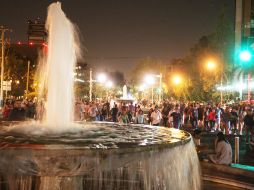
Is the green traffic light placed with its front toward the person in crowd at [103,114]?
no

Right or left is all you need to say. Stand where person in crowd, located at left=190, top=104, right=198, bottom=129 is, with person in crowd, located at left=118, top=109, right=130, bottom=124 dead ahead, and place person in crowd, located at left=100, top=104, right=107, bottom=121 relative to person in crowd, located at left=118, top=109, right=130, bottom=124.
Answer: right

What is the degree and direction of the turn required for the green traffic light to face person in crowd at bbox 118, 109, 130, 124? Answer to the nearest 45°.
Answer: approximately 135° to its right

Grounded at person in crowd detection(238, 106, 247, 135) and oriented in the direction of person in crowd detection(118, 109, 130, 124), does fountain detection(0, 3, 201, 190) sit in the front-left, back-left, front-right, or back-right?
front-left

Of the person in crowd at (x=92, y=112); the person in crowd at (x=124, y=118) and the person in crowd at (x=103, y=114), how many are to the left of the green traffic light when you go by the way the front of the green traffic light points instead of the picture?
0

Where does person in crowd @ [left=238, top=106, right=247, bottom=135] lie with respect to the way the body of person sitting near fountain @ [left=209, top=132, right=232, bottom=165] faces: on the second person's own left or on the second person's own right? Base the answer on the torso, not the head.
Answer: on the second person's own right

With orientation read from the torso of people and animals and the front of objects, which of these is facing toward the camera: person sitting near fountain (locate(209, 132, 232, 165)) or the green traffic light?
the green traffic light

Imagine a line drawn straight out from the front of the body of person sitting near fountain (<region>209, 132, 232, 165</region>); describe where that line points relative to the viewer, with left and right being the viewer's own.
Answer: facing away from the viewer and to the left of the viewer

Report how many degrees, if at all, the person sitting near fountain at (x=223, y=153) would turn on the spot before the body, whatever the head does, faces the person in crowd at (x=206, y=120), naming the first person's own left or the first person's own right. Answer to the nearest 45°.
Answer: approximately 45° to the first person's own right

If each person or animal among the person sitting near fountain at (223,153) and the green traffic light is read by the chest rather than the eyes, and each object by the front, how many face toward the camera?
1

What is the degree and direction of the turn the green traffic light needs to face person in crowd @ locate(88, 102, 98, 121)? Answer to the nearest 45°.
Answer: approximately 135° to its right

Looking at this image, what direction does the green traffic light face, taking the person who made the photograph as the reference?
facing the viewer

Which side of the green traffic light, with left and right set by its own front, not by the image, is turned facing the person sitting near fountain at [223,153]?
front

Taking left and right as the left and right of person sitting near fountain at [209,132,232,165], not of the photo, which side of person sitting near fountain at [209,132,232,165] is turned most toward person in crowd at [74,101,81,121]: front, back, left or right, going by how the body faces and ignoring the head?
front
